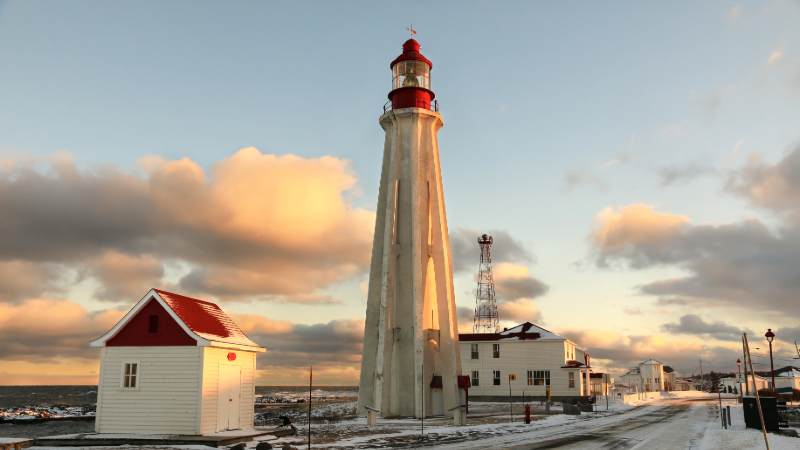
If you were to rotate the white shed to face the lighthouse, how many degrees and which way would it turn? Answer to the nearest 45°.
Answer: approximately 90° to its left

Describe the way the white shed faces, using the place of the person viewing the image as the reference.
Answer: facing the viewer and to the right of the viewer
